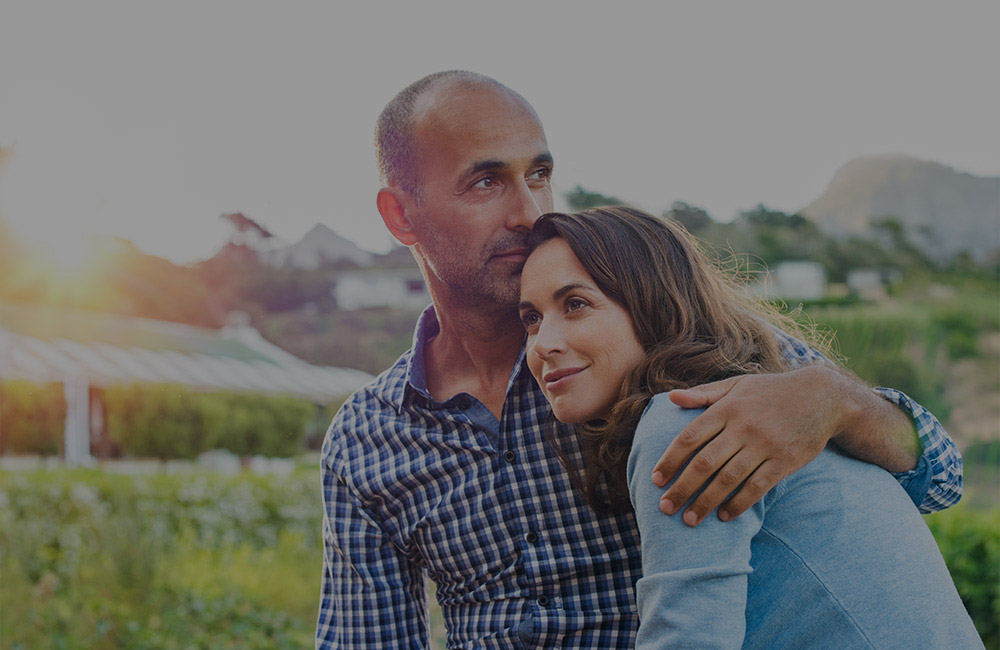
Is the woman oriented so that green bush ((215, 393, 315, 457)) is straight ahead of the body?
no

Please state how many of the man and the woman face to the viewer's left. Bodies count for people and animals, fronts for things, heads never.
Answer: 1

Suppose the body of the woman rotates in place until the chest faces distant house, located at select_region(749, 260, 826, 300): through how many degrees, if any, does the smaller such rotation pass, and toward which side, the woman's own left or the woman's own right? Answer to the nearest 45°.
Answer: approximately 90° to the woman's own right

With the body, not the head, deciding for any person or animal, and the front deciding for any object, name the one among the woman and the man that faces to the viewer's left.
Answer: the woman

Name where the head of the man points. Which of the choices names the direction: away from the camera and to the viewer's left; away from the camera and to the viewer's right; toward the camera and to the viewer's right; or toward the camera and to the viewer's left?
toward the camera and to the viewer's right

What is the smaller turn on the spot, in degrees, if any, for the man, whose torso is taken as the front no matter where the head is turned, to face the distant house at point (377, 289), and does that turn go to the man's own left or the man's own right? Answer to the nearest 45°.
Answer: approximately 135° to the man's own left

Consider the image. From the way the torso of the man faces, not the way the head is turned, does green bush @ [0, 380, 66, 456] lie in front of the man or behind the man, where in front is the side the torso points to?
behind

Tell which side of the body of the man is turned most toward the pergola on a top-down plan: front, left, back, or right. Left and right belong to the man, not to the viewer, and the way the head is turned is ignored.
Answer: back

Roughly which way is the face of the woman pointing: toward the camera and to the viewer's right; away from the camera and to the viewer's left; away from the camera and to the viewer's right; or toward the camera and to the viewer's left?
toward the camera and to the viewer's left

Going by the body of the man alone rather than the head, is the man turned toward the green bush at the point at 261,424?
no

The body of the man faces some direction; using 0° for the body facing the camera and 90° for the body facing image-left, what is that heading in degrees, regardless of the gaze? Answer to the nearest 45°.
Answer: approximately 315°

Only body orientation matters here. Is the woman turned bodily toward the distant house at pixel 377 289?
no

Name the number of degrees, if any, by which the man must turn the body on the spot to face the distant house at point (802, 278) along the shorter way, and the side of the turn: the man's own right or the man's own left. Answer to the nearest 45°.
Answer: approximately 135° to the man's own left

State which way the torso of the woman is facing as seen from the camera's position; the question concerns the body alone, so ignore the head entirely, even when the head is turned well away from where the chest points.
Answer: to the viewer's left
